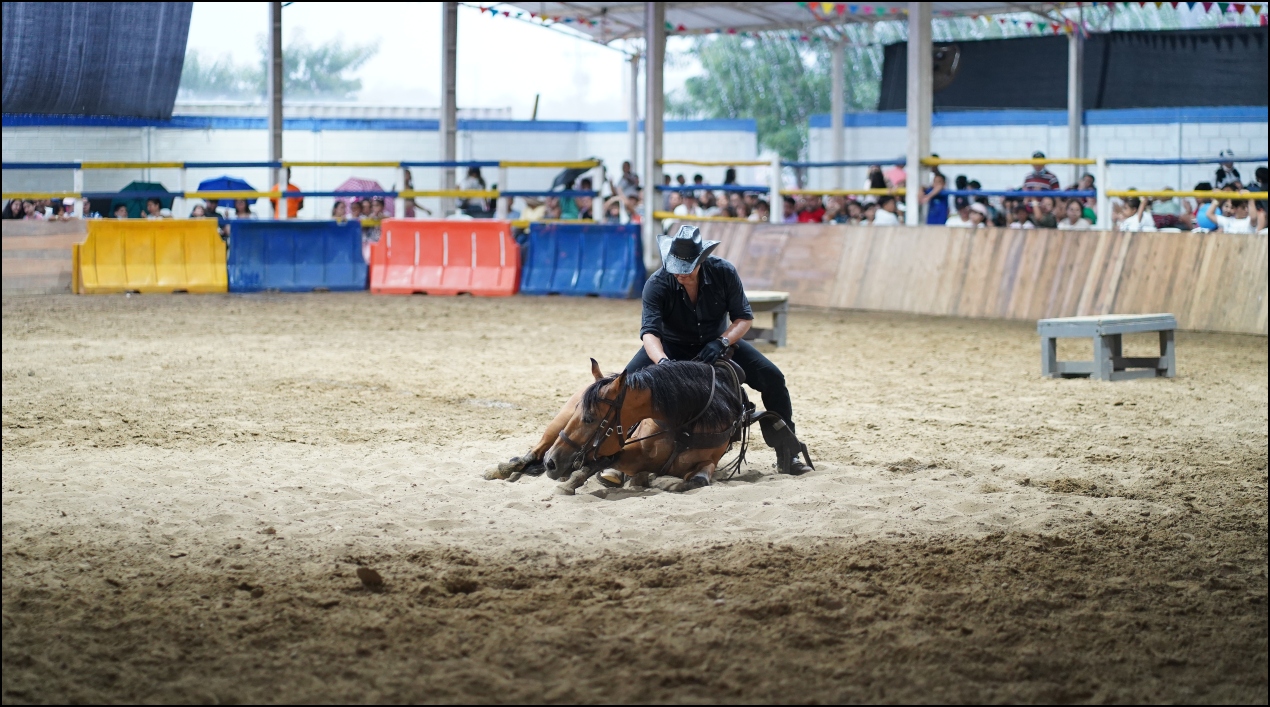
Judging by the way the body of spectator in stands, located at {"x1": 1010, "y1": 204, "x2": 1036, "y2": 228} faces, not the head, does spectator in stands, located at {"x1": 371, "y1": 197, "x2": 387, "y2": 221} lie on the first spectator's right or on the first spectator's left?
on the first spectator's right

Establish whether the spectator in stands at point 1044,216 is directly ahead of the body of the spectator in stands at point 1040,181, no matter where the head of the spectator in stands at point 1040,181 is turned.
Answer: yes

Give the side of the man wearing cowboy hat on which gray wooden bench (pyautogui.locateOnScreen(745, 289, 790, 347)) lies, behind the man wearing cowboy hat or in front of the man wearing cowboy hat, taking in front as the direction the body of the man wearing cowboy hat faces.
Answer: behind
